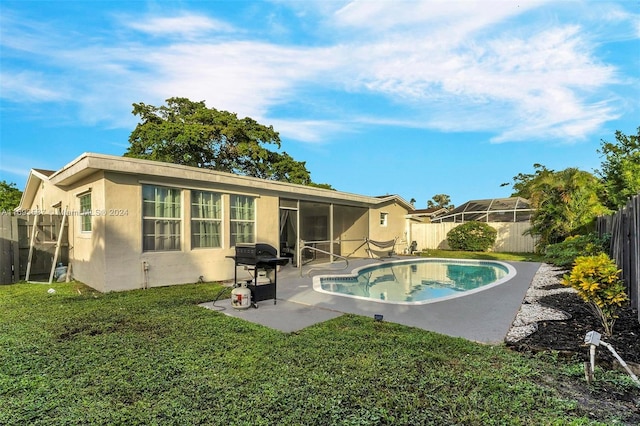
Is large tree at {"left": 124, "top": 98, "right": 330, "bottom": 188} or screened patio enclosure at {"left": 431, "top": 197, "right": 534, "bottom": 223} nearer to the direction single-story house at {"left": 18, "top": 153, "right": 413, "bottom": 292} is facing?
the large tree

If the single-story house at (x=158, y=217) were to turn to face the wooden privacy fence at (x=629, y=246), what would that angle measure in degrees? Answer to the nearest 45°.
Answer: approximately 180°

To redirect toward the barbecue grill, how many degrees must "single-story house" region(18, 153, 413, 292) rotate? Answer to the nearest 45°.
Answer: approximately 180°

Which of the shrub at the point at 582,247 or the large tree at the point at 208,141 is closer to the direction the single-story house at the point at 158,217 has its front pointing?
the large tree

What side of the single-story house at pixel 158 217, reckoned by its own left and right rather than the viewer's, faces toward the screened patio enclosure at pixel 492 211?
right

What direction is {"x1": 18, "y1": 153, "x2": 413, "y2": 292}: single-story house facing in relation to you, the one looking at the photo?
facing away from the viewer and to the left of the viewer
